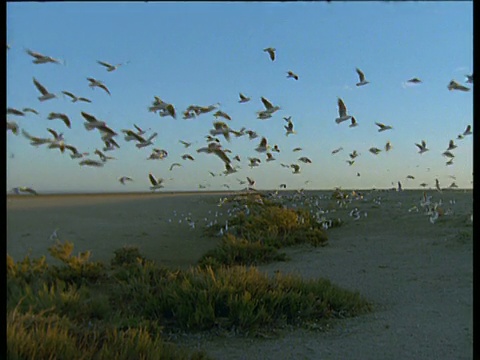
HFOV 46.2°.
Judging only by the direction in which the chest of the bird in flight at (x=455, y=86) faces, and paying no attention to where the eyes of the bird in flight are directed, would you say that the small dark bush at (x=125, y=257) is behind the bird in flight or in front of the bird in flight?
in front

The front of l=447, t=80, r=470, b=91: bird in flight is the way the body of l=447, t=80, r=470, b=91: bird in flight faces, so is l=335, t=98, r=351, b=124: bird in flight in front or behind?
in front

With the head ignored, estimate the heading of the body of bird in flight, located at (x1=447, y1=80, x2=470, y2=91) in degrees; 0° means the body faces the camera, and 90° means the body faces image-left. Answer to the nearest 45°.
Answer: approximately 90°

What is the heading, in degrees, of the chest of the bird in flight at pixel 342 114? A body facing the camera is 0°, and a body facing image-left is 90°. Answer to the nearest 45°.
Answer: approximately 90°
